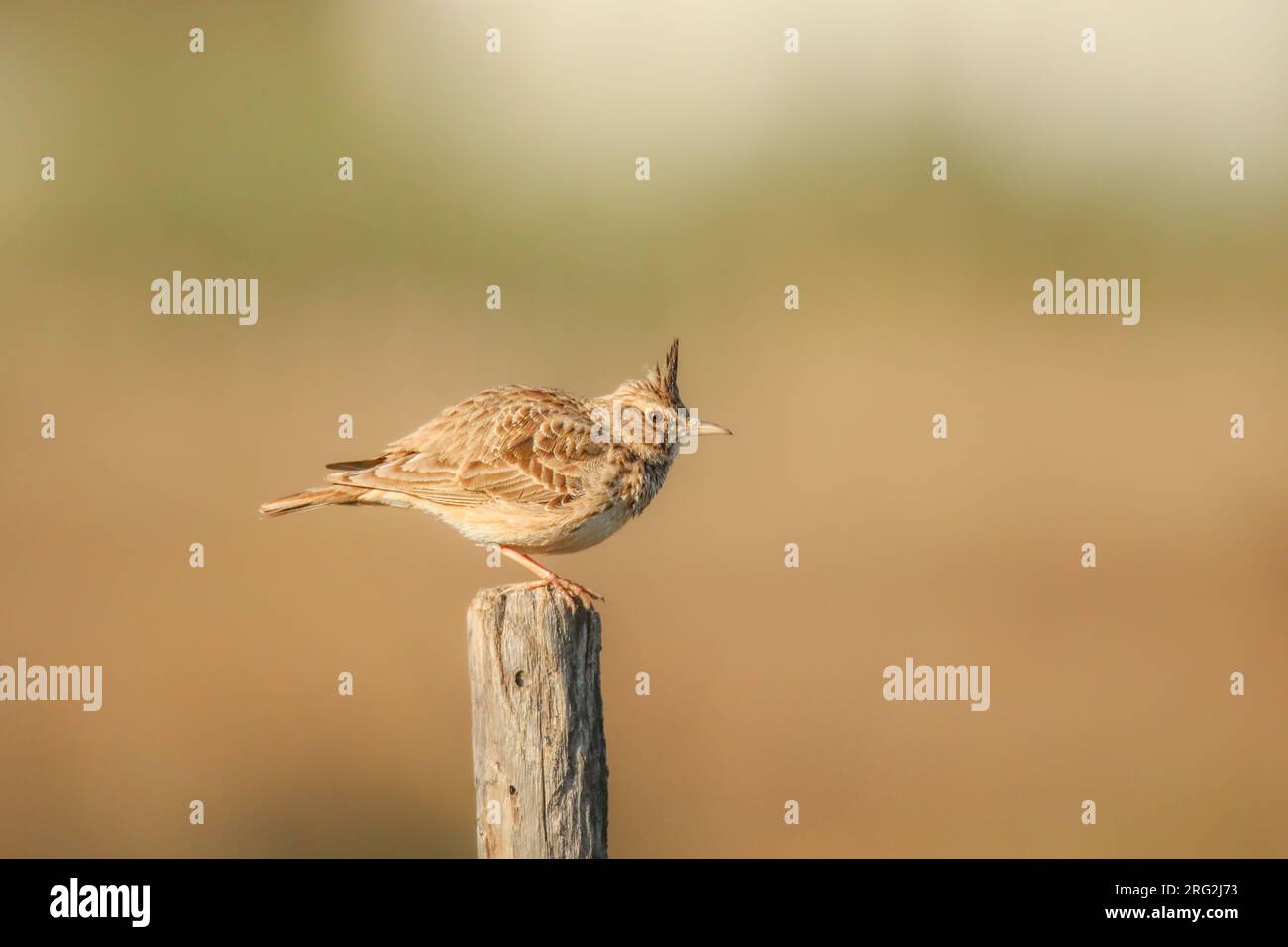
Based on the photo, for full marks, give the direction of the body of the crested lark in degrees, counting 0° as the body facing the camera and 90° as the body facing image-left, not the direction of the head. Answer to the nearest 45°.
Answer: approximately 270°
